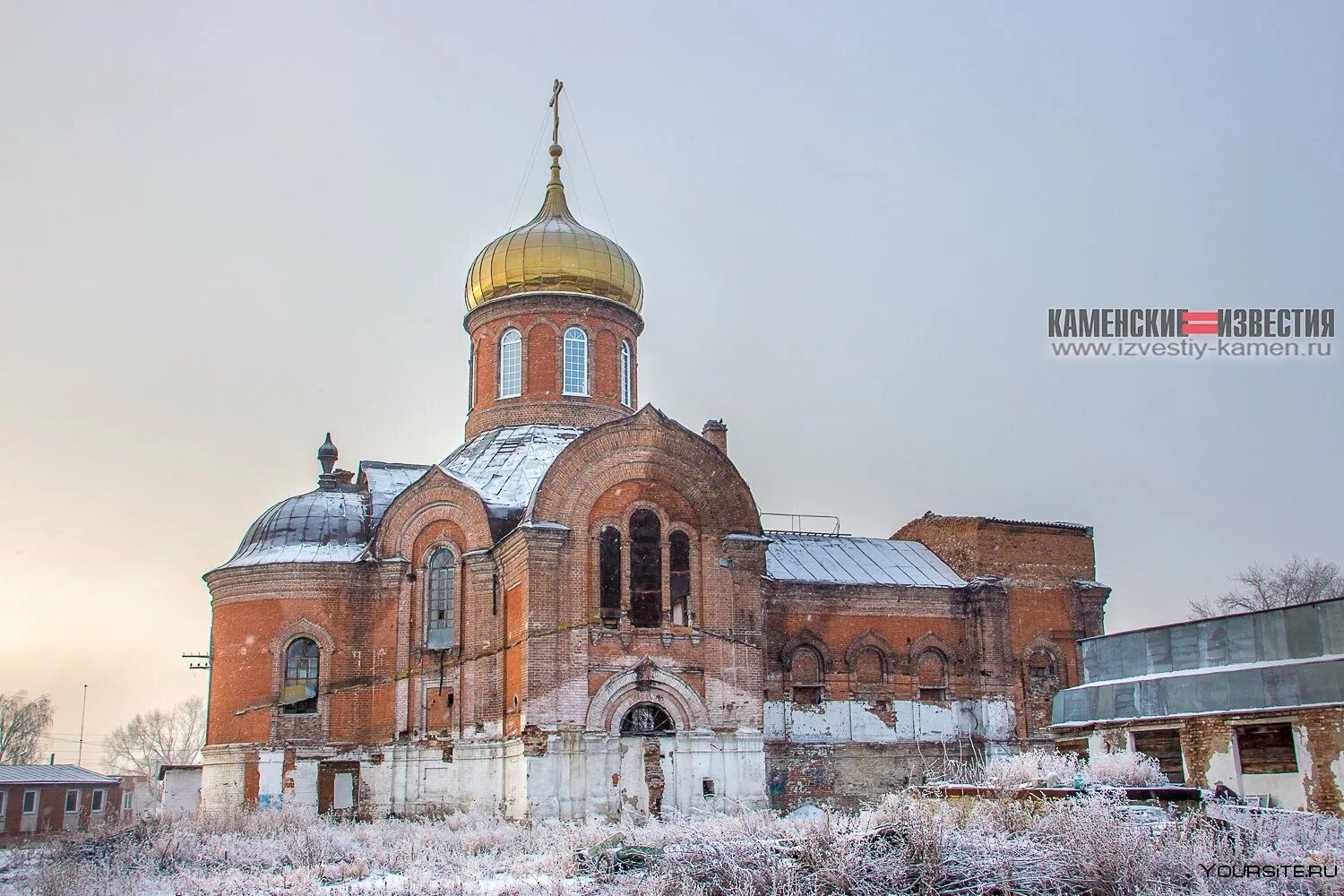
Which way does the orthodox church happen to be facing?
to the viewer's right
